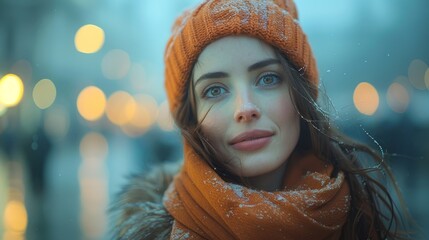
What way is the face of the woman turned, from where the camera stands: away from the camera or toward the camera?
toward the camera

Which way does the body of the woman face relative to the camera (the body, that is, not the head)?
toward the camera
